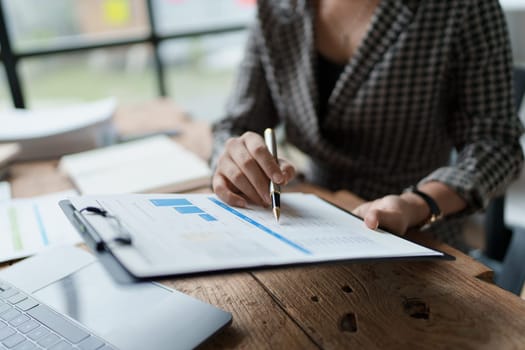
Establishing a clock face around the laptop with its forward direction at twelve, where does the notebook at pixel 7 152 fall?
The notebook is roughly at 10 o'clock from the laptop.

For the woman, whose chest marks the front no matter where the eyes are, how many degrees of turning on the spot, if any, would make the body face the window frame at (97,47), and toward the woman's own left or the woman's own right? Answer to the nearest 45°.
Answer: approximately 90° to the woman's own right

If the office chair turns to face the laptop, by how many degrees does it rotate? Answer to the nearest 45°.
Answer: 0° — it already faces it

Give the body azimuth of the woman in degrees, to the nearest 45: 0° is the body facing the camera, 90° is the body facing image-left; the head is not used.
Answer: approximately 45°

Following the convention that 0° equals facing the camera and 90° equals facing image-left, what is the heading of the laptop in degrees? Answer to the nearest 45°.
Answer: approximately 225°

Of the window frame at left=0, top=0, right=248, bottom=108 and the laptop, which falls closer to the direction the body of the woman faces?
the laptop
